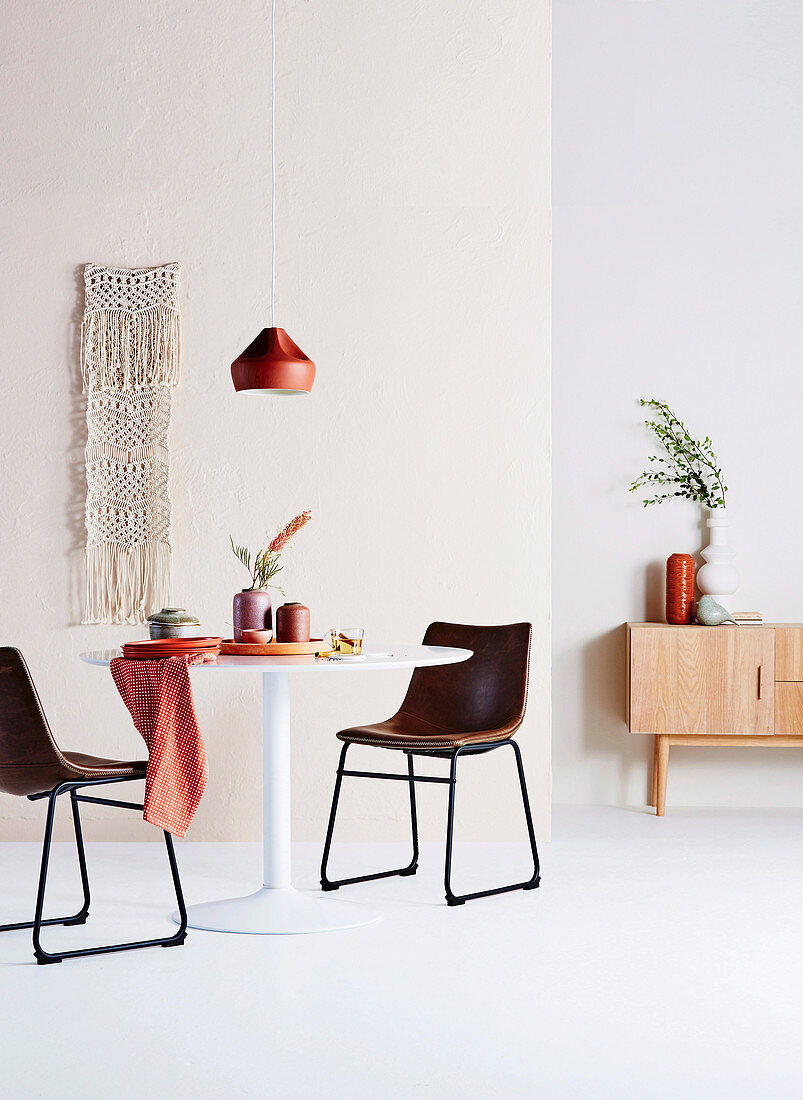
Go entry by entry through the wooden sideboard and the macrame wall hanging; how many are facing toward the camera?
2

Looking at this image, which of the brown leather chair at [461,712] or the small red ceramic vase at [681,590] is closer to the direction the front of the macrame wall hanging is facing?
the brown leather chair

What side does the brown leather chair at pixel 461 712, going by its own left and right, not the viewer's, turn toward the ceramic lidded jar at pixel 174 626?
front

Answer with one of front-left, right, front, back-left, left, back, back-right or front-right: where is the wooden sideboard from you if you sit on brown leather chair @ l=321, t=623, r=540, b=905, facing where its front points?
back

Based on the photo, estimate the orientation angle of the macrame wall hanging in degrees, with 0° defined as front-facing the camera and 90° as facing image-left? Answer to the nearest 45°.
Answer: approximately 0°

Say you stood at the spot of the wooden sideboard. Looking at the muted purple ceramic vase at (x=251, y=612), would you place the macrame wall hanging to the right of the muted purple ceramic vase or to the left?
right

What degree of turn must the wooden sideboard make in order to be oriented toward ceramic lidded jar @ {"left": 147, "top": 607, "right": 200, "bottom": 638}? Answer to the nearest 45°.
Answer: approximately 45° to its right

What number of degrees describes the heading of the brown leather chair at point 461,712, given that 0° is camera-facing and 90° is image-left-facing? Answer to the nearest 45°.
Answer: approximately 45°

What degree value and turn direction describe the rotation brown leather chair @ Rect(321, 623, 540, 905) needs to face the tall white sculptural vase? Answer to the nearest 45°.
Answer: approximately 180°

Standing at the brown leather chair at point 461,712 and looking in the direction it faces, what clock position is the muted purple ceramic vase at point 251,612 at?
The muted purple ceramic vase is roughly at 12 o'clock from the brown leather chair.

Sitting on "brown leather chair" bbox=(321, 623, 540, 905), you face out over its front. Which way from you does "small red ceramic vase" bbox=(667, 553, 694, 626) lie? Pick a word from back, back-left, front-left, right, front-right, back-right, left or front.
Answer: back
